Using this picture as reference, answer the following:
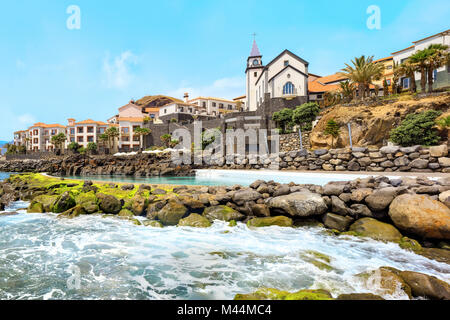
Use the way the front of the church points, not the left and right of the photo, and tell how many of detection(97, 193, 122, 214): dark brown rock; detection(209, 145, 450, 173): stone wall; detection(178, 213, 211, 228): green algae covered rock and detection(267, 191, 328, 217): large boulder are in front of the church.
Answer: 4

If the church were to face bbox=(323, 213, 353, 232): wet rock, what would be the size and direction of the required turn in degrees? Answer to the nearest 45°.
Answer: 0° — it already faces it

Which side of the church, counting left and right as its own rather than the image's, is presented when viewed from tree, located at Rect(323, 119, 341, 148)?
front

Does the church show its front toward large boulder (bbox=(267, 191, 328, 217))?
yes

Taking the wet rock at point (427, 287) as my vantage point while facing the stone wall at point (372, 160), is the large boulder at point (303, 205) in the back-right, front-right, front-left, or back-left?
front-left

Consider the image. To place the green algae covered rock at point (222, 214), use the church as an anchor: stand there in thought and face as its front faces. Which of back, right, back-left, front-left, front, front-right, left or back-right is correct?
front

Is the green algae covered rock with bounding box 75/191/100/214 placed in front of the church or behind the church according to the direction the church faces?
in front

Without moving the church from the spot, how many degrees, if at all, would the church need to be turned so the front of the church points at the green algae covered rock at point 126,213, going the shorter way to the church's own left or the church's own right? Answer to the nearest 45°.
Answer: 0° — it already faces it

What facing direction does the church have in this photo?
toward the camera

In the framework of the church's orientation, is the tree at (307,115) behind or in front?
in front

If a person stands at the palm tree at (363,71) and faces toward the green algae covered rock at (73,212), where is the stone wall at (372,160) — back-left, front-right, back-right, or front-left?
front-left

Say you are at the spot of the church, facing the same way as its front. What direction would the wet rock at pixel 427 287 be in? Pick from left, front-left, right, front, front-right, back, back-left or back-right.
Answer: front

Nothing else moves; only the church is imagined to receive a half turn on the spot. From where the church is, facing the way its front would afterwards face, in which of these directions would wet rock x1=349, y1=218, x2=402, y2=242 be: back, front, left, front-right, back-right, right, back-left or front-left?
back

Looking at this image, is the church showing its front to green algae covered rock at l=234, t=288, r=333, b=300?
yes

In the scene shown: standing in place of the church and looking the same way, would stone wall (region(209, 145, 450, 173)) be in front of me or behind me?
in front

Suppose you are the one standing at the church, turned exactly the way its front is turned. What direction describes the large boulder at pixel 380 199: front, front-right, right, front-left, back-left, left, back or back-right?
front
